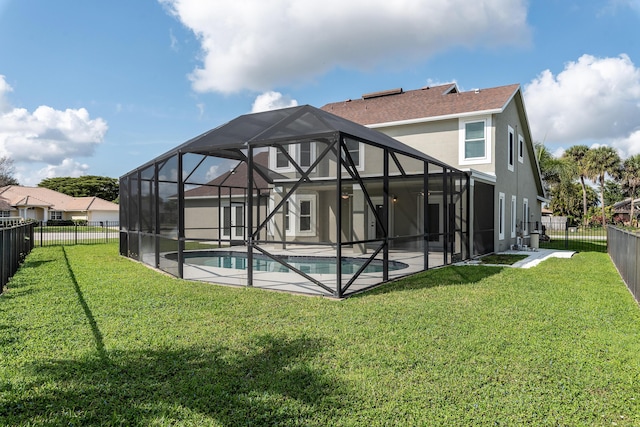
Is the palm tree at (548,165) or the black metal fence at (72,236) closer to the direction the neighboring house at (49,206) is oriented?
the black metal fence

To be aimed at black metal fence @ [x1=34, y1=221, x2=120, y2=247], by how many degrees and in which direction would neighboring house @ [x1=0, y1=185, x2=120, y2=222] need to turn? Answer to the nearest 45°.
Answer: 0° — it already faces it

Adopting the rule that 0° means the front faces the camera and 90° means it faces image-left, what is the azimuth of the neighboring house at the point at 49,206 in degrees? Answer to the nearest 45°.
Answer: approximately 0°

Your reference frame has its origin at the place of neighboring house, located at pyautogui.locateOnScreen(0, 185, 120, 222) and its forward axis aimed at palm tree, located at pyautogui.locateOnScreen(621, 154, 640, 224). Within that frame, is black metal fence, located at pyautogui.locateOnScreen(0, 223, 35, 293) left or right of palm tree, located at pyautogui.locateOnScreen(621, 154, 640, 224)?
right

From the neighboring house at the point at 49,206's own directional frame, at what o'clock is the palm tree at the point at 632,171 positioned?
The palm tree is roughly at 10 o'clock from the neighboring house.

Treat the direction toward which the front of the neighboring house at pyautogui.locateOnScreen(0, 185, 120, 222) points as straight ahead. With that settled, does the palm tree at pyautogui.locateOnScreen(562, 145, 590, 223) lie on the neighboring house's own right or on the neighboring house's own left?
on the neighboring house's own left

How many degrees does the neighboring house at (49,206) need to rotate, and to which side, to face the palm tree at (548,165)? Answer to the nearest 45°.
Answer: approximately 45° to its left

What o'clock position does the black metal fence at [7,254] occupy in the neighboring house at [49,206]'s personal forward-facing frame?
The black metal fence is roughly at 12 o'clock from the neighboring house.
